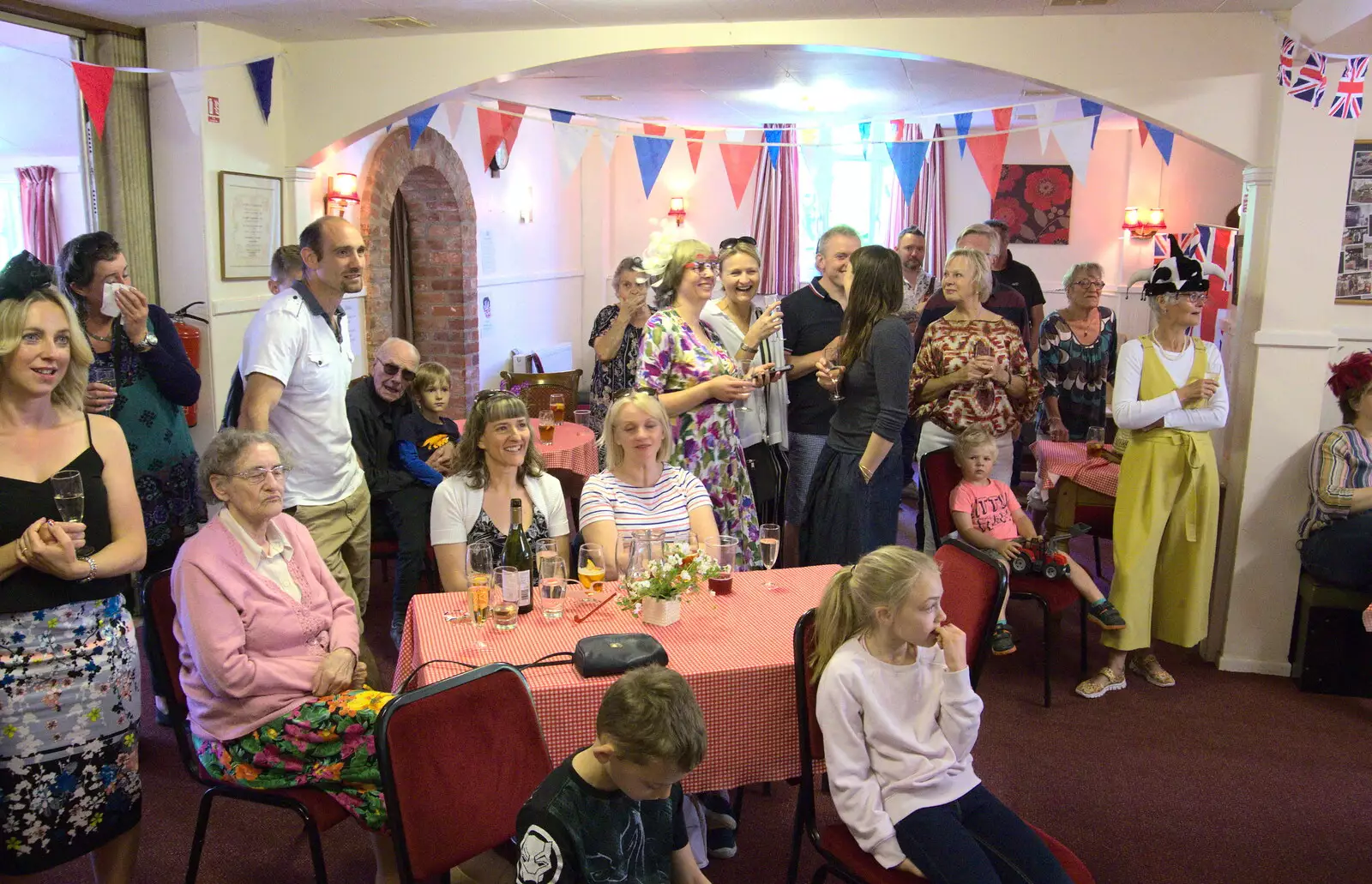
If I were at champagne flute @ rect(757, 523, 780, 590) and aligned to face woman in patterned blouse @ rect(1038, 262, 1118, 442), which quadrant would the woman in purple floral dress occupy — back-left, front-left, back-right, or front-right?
front-left

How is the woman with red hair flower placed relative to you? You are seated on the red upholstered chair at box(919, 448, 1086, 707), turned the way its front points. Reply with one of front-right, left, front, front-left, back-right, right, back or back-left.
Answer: front-left

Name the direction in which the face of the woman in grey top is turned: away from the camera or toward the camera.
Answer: away from the camera

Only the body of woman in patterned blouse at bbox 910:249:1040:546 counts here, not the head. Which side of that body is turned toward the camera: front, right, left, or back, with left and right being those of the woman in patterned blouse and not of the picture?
front

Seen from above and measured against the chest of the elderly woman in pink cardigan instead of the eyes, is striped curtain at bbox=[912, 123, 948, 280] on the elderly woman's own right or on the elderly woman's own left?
on the elderly woman's own left

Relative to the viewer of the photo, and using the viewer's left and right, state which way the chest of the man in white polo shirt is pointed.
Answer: facing the viewer and to the right of the viewer

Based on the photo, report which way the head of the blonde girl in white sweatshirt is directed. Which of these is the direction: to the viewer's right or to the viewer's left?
to the viewer's right

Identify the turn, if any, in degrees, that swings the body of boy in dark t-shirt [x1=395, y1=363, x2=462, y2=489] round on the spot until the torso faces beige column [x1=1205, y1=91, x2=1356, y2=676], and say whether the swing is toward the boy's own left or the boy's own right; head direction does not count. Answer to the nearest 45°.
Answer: approximately 45° to the boy's own left

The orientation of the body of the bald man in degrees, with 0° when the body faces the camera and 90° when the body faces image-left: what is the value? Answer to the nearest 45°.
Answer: approximately 315°

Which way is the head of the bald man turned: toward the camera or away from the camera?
toward the camera

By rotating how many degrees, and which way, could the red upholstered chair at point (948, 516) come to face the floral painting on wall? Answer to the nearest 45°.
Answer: approximately 135° to its left

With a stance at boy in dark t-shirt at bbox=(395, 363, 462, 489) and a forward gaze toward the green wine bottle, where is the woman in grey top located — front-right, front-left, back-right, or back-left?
front-left

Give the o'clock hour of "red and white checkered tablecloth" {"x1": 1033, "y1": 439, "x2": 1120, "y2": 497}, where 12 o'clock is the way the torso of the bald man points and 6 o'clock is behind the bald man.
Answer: The red and white checkered tablecloth is roughly at 11 o'clock from the bald man.

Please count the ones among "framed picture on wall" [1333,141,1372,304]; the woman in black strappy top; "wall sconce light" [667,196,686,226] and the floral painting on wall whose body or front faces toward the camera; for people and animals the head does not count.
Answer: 4

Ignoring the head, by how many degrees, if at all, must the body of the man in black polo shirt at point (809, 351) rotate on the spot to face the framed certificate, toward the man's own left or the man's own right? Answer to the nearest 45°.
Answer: approximately 135° to the man's own right
